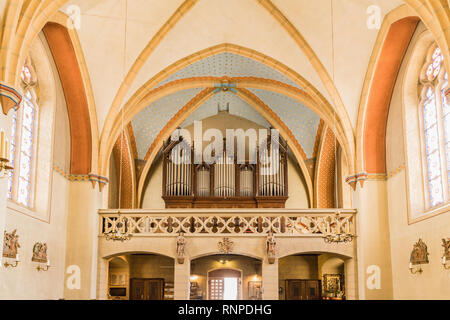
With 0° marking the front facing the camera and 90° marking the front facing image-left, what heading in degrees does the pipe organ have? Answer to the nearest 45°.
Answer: approximately 0°
